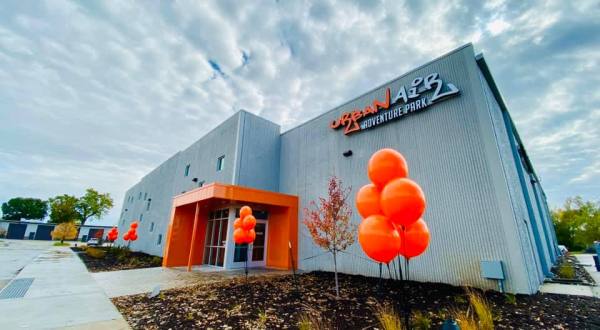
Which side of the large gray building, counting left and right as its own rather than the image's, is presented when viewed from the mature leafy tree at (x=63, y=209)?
right

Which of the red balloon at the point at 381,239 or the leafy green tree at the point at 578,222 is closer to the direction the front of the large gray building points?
the red balloon

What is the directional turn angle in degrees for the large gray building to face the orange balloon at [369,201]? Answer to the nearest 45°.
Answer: approximately 45° to its left

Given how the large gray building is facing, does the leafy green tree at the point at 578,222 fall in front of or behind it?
behind

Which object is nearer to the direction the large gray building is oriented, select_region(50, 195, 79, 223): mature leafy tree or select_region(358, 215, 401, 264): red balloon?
the red balloon

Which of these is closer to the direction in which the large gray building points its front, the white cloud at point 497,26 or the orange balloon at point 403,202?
the orange balloon

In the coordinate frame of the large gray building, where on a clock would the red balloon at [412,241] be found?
The red balloon is roughly at 11 o'clock from the large gray building.

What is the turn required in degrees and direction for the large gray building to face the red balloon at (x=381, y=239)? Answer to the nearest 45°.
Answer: approximately 45° to its left

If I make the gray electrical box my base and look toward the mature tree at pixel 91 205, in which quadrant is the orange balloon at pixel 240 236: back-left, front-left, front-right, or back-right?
front-left

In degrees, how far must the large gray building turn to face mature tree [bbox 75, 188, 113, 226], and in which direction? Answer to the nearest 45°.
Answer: approximately 90° to its right

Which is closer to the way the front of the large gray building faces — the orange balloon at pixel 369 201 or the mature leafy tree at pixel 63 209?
the orange balloon

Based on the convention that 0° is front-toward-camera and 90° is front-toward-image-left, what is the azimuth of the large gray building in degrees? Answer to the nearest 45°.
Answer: approximately 45°
